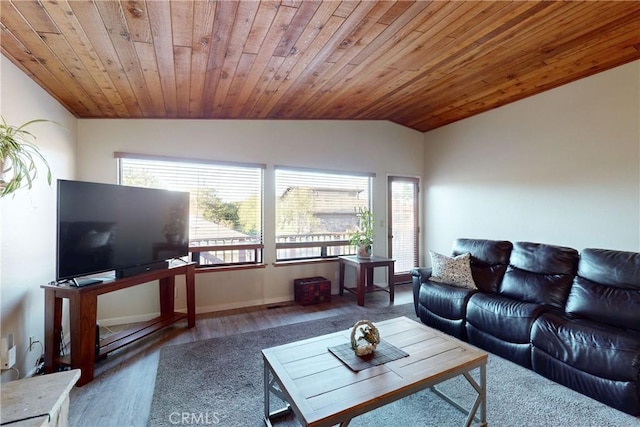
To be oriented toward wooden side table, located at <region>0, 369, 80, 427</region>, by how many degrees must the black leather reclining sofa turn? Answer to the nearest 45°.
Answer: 0° — it already faces it

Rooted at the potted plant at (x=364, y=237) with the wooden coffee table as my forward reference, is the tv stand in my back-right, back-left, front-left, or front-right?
front-right

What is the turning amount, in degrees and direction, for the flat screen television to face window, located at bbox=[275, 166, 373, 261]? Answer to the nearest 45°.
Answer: approximately 45° to its left

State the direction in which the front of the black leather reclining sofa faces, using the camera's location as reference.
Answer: facing the viewer and to the left of the viewer

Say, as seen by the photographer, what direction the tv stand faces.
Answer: facing the viewer and to the right of the viewer

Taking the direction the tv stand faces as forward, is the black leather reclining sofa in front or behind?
in front

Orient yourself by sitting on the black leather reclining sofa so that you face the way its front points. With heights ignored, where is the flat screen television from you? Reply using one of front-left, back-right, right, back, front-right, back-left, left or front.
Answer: front

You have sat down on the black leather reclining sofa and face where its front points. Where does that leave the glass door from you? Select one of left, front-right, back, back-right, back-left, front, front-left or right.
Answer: right

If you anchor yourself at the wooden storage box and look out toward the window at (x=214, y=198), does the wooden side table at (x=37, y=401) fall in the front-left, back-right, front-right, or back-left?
front-left

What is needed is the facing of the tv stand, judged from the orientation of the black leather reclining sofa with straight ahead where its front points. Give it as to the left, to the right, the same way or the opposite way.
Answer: the opposite way

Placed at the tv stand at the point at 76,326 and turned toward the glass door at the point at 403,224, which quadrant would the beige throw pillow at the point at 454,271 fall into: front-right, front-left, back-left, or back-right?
front-right

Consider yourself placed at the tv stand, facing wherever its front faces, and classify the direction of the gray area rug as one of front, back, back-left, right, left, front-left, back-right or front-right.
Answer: front
